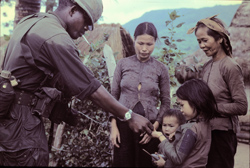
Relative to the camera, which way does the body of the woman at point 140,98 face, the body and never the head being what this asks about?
toward the camera

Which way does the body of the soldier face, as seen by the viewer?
to the viewer's right

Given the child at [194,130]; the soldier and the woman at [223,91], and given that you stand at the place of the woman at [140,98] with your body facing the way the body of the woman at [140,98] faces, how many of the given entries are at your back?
0

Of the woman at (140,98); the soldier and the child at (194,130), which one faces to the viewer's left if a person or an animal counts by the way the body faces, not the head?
the child

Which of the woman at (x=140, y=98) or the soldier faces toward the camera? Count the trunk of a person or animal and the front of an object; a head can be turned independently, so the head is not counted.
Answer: the woman

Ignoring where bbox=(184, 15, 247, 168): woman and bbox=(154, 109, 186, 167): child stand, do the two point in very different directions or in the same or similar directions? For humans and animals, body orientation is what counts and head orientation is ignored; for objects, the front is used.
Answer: same or similar directions

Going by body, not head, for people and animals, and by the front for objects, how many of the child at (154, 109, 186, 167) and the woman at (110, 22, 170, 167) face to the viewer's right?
0

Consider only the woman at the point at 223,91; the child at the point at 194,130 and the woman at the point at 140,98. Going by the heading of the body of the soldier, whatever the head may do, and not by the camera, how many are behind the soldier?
0

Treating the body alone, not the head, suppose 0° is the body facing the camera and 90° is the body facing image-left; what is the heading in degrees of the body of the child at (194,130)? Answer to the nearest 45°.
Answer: approximately 90°

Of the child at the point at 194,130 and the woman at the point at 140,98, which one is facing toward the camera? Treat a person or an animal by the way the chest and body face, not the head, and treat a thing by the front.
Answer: the woman

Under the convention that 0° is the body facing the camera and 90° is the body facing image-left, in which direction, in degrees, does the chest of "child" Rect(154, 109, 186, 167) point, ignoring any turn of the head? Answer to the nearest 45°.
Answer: approximately 45°

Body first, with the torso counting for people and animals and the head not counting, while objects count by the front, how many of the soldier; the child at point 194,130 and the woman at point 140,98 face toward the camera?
1

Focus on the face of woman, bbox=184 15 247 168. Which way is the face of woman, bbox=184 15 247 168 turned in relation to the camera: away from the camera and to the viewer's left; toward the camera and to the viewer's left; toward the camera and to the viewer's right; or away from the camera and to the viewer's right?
toward the camera and to the viewer's left

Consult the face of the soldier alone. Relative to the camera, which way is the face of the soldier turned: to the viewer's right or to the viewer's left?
to the viewer's right

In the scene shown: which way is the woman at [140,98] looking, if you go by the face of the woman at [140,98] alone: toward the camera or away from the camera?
toward the camera

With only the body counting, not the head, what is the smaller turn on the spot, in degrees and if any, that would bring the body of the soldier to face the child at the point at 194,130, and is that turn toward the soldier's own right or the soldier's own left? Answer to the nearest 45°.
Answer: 0° — they already face them
